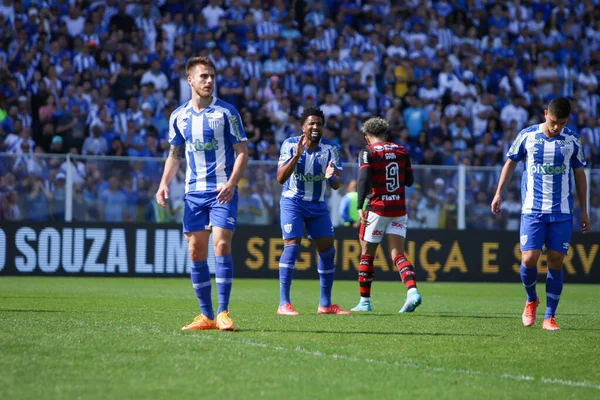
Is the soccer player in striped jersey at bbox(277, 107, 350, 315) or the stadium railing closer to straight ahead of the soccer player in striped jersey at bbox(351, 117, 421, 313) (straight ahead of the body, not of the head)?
the stadium railing

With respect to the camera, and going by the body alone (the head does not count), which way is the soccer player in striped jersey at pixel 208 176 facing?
toward the camera

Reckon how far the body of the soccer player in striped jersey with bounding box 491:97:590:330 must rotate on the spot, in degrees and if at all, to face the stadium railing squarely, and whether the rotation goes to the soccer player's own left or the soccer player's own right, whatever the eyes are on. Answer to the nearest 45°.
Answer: approximately 135° to the soccer player's own right

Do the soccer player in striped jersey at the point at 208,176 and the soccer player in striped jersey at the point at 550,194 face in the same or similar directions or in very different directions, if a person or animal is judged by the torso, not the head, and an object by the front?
same or similar directions

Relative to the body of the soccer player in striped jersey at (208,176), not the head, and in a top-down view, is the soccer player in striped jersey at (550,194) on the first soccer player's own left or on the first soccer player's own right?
on the first soccer player's own left

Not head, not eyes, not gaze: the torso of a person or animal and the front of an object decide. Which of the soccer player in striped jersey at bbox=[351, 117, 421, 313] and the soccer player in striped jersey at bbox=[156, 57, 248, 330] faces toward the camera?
the soccer player in striped jersey at bbox=[156, 57, 248, 330]

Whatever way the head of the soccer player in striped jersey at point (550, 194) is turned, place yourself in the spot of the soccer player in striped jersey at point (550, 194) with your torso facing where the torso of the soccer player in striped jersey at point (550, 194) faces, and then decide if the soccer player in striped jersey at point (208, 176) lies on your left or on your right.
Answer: on your right

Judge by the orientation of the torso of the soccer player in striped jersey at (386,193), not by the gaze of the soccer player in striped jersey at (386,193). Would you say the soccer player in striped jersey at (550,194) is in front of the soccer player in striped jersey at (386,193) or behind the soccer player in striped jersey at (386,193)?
behind

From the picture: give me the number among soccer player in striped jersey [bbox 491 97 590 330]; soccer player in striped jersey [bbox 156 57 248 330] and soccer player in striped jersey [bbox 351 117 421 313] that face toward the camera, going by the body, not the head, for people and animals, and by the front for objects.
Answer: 2

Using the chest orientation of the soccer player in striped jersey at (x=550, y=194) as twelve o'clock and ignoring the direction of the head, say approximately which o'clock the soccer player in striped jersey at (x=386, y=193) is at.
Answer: the soccer player in striped jersey at (x=386, y=193) is roughly at 4 o'clock from the soccer player in striped jersey at (x=550, y=194).

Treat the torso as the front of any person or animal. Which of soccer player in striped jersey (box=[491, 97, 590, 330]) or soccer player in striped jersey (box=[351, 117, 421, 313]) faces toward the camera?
soccer player in striped jersey (box=[491, 97, 590, 330])

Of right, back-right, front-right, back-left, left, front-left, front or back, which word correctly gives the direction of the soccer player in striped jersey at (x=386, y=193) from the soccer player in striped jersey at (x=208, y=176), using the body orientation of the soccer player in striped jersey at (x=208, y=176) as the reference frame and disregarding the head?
back-left

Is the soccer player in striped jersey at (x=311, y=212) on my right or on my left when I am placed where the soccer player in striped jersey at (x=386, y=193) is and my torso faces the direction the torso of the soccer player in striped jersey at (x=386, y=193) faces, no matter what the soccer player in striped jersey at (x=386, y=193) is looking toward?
on my left

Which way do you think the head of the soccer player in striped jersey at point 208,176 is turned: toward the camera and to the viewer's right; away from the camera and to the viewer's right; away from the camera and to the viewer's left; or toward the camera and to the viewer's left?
toward the camera and to the viewer's right
